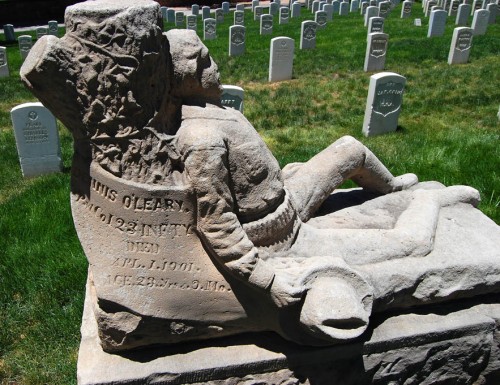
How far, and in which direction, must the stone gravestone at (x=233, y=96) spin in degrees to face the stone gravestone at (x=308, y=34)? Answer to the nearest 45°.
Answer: approximately 180°

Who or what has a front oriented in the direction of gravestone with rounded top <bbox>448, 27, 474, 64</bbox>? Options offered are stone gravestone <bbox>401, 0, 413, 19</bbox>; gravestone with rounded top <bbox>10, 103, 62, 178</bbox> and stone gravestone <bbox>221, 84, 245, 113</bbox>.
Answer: stone gravestone <bbox>401, 0, 413, 19</bbox>

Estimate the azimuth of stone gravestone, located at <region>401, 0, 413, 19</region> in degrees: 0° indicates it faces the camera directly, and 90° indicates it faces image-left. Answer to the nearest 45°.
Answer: approximately 0°

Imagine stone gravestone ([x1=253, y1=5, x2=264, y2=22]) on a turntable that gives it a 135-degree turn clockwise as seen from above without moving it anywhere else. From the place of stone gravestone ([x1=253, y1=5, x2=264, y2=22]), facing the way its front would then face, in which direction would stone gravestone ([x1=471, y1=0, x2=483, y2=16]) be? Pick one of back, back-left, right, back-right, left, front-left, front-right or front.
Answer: back-right

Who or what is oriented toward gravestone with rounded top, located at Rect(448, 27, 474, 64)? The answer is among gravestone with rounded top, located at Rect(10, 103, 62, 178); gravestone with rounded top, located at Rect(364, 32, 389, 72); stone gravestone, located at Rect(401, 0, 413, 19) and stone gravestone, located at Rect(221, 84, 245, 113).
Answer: stone gravestone, located at Rect(401, 0, 413, 19)

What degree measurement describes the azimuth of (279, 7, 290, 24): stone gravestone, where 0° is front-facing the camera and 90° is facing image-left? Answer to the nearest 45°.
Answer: approximately 0°

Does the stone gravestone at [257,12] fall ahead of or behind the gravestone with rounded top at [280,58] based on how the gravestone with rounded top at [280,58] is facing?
behind

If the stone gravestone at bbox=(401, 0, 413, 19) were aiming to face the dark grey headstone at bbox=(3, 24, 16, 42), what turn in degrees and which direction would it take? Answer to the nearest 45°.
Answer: approximately 45° to its right

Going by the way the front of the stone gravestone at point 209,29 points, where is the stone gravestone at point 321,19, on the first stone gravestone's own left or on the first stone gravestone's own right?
on the first stone gravestone's own left

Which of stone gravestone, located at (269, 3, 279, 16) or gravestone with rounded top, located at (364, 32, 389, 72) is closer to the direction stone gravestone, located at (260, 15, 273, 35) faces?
the gravestone with rounded top
